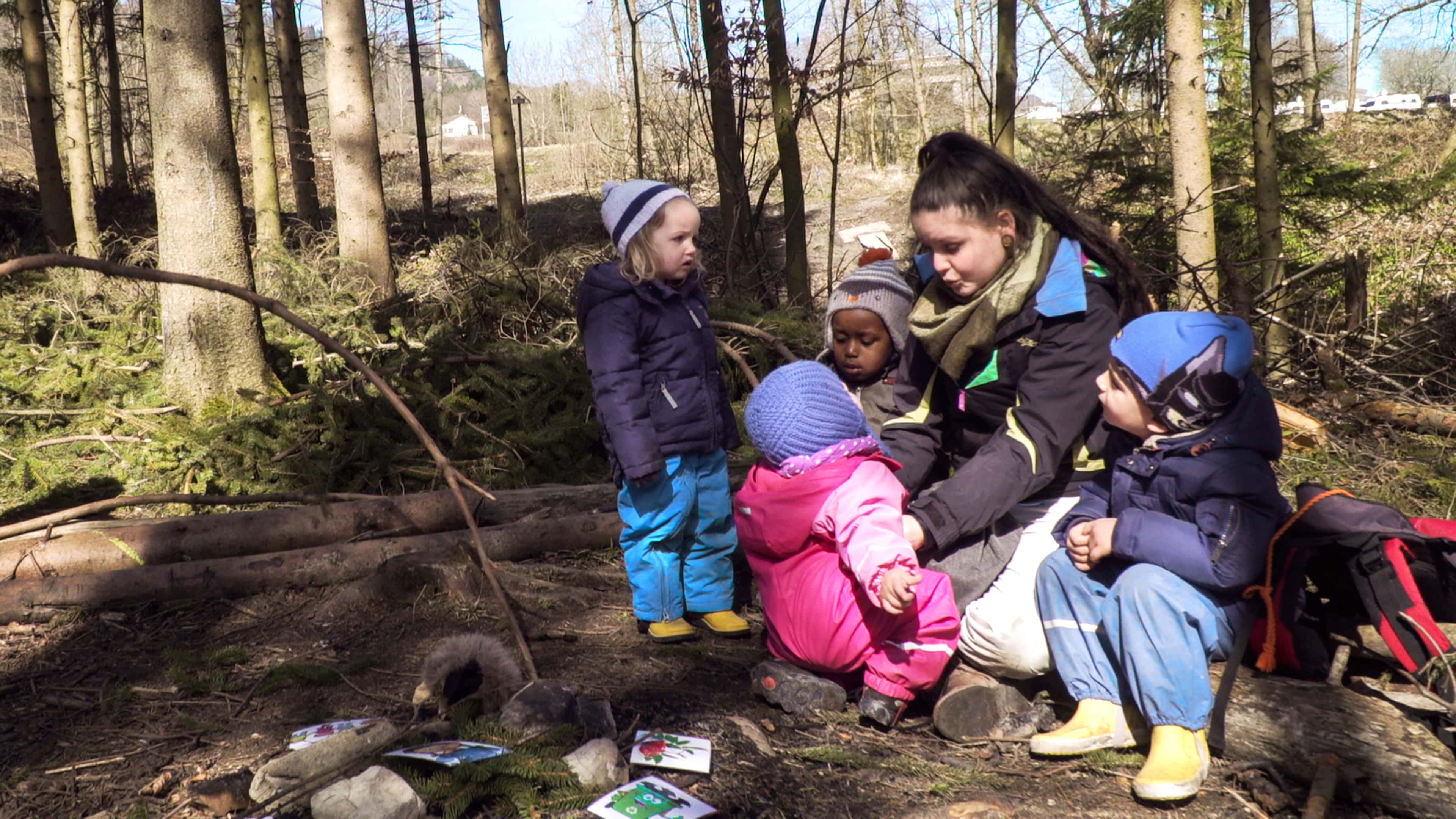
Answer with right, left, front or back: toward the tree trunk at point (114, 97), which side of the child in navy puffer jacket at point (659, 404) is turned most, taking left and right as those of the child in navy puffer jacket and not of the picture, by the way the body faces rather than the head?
back

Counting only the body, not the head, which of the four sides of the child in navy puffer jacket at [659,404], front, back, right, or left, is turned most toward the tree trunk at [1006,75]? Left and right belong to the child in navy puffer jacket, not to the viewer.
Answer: left

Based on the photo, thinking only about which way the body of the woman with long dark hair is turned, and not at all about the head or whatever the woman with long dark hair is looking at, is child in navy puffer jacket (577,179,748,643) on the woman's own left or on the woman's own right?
on the woman's own right

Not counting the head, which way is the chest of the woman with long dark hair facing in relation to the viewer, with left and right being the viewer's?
facing the viewer and to the left of the viewer

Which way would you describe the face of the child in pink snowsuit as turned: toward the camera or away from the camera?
away from the camera

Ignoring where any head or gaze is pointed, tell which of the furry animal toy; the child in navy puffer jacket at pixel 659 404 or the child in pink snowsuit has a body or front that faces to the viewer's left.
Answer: the furry animal toy

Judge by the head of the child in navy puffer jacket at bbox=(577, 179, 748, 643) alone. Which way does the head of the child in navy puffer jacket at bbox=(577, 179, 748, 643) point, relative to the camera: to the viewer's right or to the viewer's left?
to the viewer's right

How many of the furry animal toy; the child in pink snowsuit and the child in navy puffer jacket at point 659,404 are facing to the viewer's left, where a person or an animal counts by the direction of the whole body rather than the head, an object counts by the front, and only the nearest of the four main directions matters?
1

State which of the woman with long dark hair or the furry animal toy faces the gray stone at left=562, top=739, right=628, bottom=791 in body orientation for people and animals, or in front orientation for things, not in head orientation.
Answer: the woman with long dark hair

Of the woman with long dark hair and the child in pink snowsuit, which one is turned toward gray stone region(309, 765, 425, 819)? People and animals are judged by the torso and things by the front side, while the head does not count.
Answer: the woman with long dark hair

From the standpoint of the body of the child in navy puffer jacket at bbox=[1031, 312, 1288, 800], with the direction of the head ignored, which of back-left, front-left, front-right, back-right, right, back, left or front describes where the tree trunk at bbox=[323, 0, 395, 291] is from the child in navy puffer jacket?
right

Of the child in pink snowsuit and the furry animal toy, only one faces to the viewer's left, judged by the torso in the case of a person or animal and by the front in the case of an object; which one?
the furry animal toy

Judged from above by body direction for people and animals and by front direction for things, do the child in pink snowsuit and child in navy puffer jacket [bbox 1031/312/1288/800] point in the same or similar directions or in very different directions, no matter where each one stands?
very different directions

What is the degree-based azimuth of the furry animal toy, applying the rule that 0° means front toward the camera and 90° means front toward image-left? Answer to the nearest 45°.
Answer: approximately 90°

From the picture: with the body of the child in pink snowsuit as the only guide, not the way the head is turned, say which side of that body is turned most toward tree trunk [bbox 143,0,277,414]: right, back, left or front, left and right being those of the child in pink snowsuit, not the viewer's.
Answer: left

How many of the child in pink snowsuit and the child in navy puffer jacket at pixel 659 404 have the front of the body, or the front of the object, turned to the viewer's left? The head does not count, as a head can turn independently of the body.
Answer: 0

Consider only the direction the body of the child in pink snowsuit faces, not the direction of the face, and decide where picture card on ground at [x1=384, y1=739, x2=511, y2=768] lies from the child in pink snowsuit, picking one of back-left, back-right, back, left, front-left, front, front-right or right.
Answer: back

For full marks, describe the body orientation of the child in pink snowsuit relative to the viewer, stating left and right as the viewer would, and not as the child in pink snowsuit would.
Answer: facing away from the viewer and to the right of the viewer
